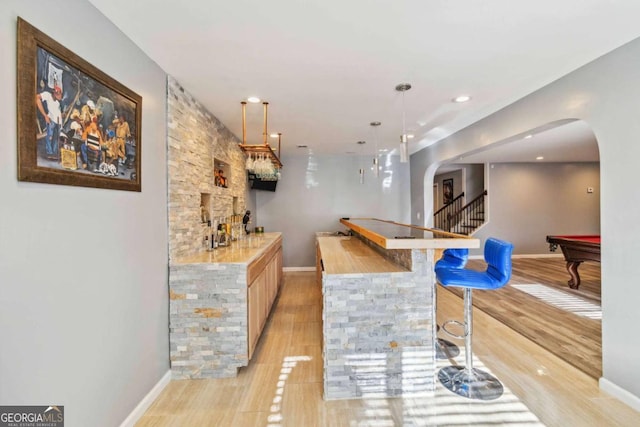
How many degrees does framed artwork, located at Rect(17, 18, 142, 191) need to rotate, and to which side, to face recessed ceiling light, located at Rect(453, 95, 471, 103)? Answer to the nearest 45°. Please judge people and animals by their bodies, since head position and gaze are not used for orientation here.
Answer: approximately 45° to its left

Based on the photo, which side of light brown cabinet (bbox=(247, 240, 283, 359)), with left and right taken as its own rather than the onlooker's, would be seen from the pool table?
front

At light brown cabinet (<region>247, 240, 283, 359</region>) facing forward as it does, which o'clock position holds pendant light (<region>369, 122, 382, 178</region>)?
The pendant light is roughly at 11 o'clock from the light brown cabinet.

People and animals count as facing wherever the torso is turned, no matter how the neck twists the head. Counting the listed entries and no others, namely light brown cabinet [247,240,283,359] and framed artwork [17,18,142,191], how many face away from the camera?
0

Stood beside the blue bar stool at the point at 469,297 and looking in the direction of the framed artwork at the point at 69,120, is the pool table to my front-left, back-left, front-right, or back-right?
back-right

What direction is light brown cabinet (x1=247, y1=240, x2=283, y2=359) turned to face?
to the viewer's right

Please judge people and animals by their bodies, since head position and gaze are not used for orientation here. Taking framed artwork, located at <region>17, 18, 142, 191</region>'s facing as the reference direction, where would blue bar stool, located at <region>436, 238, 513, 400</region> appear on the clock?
The blue bar stool is roughly at 11 o'clock from the framed artwork.

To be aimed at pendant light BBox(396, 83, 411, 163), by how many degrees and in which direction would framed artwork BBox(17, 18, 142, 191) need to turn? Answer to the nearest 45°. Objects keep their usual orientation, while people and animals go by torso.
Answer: approximately 45° to its left

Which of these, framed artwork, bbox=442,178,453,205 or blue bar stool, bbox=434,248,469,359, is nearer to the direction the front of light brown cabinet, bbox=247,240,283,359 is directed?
the blue bar stool
